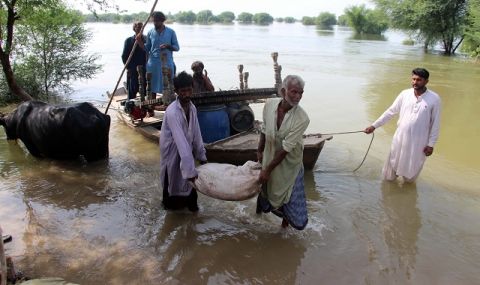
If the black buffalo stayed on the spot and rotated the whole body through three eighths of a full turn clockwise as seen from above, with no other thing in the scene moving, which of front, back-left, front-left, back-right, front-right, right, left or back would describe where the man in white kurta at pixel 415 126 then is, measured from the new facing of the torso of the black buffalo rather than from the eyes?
right

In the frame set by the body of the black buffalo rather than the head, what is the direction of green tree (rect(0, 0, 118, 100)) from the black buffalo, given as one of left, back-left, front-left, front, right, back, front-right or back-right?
right

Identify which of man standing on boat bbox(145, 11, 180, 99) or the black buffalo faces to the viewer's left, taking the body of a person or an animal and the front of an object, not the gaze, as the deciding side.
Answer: the black buffalo

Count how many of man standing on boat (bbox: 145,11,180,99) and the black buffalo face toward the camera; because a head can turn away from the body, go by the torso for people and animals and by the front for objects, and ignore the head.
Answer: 1

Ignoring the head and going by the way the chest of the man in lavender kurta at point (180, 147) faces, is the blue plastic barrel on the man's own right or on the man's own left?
on the man's own left

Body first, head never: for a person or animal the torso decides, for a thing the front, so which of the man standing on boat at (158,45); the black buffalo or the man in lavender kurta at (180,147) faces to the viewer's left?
the black buffalo

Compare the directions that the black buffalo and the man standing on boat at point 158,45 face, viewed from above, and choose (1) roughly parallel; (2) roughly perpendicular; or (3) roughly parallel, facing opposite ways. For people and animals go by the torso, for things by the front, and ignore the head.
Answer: roughly perpendicular

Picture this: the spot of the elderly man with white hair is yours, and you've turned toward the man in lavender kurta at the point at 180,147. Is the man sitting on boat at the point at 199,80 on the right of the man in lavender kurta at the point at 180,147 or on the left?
right

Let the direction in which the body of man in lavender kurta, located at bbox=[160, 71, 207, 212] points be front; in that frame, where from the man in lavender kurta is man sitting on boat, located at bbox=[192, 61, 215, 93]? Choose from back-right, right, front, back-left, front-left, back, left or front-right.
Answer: back-left

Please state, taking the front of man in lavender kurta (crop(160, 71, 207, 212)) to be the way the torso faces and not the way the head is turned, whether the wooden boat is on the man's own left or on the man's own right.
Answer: on the man's own left

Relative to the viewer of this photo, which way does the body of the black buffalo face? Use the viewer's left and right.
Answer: facing to the left of the viewer

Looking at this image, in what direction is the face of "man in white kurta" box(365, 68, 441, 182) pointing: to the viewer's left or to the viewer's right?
to the viewer's left

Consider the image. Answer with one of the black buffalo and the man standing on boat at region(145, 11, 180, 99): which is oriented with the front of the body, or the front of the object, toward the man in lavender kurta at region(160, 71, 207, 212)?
the man standing on boat

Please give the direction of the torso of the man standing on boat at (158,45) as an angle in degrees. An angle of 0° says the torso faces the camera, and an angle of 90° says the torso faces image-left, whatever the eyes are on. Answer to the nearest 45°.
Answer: approximately 0°

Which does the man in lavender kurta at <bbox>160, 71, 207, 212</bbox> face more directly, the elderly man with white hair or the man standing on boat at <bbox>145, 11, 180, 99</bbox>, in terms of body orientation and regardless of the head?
the elderly man with white hair
